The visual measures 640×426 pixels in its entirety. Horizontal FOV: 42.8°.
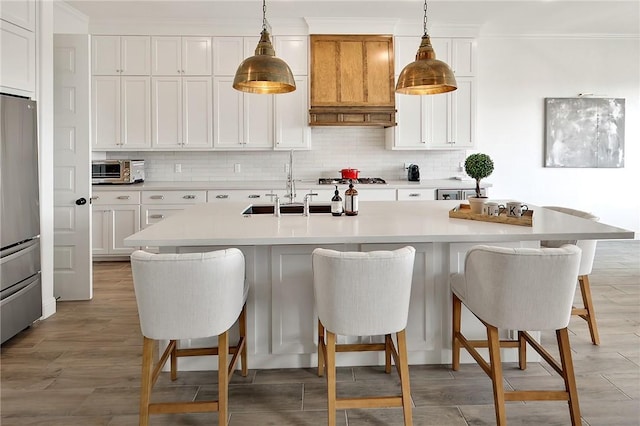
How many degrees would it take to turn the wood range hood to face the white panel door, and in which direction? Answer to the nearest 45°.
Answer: approximately 45° to its right

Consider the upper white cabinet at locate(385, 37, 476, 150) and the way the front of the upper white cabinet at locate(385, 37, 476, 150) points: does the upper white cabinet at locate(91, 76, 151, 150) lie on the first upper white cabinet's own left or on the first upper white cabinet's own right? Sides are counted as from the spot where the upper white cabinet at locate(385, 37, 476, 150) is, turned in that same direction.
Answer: on the first upper white cabinet's own right

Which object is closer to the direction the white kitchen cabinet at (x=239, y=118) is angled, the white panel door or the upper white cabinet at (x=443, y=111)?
the white panel door

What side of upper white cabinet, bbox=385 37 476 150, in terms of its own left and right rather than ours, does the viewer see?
front

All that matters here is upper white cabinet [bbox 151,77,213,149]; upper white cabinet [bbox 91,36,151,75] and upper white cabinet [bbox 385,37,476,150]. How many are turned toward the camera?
3

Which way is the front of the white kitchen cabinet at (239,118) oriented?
toward the camera

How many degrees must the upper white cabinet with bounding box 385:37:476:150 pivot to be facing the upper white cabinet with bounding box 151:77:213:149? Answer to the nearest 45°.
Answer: approximately 90° to its right

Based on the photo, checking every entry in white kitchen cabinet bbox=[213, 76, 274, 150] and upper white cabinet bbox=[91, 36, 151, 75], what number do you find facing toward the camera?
2

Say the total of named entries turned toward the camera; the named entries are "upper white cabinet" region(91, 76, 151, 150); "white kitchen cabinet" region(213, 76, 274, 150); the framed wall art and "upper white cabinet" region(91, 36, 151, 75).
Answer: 4

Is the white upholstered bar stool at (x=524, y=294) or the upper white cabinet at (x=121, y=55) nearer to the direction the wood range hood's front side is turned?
the white upholstered bar stool

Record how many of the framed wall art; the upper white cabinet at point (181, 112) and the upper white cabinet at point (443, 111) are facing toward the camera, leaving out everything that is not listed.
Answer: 3

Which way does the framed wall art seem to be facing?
toward the camera

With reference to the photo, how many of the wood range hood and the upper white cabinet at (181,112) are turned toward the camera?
2

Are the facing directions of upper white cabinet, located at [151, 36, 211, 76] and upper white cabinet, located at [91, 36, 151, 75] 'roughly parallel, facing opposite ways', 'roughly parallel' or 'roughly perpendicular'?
roughly parallel

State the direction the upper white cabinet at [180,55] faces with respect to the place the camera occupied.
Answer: facing the viewer

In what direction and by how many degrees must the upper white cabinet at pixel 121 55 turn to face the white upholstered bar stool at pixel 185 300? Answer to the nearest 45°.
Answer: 0° — it already faces it

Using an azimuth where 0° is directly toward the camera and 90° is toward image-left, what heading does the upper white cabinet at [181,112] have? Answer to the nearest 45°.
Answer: approximately 0°

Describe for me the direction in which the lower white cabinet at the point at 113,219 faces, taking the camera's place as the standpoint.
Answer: facing the viewer
